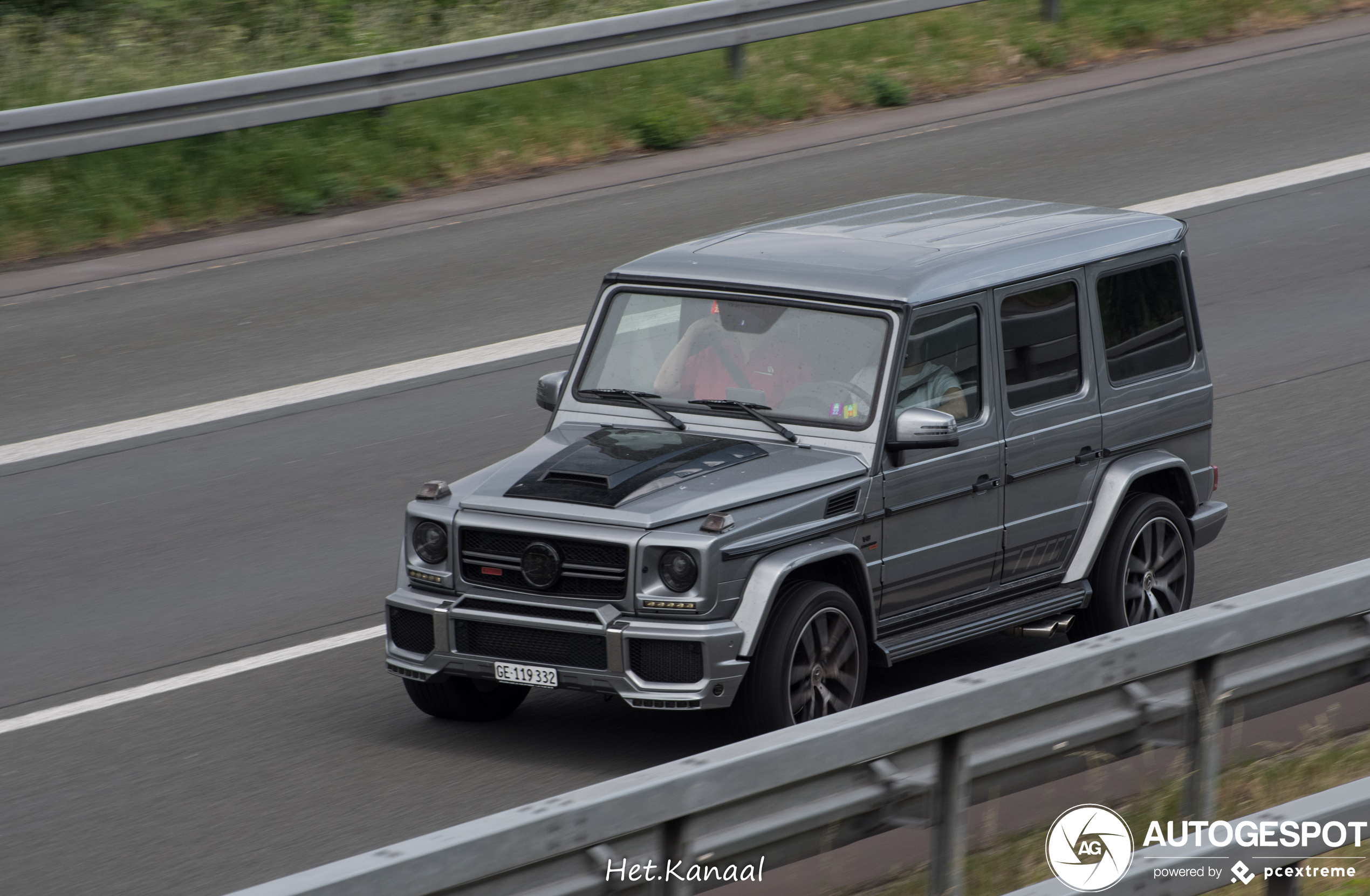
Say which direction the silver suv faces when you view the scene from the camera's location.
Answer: facing the viewer and to the left of the viewer

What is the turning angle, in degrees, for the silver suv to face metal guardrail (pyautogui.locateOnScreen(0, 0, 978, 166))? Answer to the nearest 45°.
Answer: approximately 135° to its right

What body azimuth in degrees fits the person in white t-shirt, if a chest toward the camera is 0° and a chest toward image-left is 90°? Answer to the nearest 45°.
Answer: approximately 45°

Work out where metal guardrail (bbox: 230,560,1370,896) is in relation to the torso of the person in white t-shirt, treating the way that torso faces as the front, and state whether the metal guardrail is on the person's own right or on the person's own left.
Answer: on the person's own left
